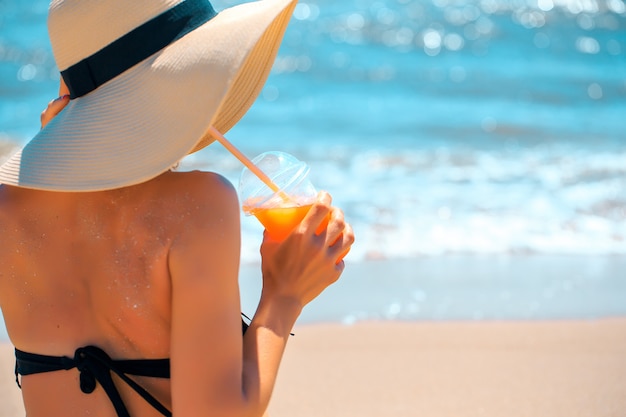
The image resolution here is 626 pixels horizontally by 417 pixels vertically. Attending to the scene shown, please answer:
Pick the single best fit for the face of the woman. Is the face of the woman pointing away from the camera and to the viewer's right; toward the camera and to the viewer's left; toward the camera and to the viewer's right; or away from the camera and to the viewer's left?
away from the camera and to the viewer's right

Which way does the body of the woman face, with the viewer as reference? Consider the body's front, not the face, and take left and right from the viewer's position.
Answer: facing away from the viewer and to the right of the viewer
